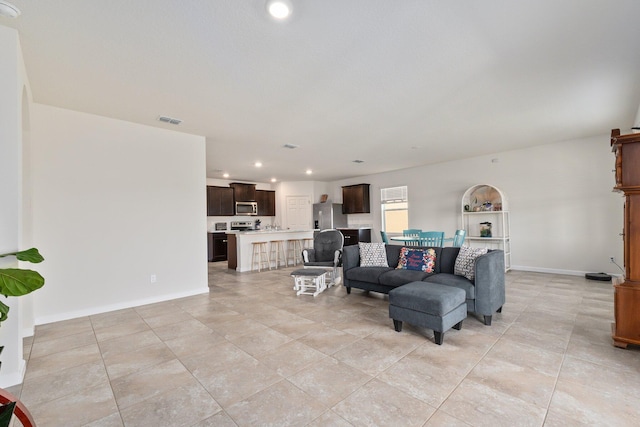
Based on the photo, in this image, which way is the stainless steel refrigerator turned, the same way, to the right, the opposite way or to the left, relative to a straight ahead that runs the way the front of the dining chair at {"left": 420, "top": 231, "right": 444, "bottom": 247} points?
the opposite way

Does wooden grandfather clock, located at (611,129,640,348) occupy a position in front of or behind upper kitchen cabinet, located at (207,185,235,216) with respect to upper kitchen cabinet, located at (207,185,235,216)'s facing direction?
in front

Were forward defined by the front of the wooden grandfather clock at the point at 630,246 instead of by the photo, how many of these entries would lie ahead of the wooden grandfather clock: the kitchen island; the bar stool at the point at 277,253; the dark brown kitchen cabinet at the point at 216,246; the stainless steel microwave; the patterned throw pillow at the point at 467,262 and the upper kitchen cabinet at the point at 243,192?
6

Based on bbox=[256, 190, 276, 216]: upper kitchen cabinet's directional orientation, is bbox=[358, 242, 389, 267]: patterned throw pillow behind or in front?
in front

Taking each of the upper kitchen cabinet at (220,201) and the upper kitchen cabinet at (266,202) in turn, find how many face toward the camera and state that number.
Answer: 2

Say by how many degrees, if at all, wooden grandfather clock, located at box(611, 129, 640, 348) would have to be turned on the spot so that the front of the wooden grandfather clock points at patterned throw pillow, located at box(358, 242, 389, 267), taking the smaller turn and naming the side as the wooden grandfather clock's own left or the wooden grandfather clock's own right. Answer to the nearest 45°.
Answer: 0° — it already faces it

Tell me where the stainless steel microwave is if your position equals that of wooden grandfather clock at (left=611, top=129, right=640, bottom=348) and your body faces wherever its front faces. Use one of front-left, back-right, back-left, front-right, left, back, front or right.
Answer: front

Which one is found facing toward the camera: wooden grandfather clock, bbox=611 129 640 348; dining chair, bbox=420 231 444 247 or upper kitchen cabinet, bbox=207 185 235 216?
the upper kitchen cabinet

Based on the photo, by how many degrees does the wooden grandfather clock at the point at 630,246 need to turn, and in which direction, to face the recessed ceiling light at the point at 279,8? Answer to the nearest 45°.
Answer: approximately 45° to its left

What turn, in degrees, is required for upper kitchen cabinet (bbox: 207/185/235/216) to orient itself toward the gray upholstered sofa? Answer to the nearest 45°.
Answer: approximately 45° to its left

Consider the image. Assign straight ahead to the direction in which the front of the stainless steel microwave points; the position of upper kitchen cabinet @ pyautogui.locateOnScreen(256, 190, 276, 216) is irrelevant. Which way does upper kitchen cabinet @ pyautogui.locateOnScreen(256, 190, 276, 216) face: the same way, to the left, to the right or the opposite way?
the same way

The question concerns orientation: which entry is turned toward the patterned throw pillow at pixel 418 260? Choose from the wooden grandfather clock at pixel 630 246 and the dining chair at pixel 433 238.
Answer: the wooden grandfather clock

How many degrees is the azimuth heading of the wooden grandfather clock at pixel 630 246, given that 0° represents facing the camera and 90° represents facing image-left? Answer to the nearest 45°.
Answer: approximately 90°

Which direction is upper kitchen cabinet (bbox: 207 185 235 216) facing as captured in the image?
toward the camera

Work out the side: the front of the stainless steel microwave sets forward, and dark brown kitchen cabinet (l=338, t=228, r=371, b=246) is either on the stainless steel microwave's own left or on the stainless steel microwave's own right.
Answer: on the stainless steel microwave's own left

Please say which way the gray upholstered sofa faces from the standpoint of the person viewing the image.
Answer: facing the viewer and to the left of the viewer

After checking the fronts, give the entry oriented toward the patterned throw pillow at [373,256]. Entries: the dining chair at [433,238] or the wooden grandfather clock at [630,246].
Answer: the wooden grandfather clock

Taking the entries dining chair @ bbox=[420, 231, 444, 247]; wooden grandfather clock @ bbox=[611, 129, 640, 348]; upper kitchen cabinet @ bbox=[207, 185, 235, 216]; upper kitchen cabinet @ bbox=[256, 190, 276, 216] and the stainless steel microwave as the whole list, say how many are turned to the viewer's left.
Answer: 1
